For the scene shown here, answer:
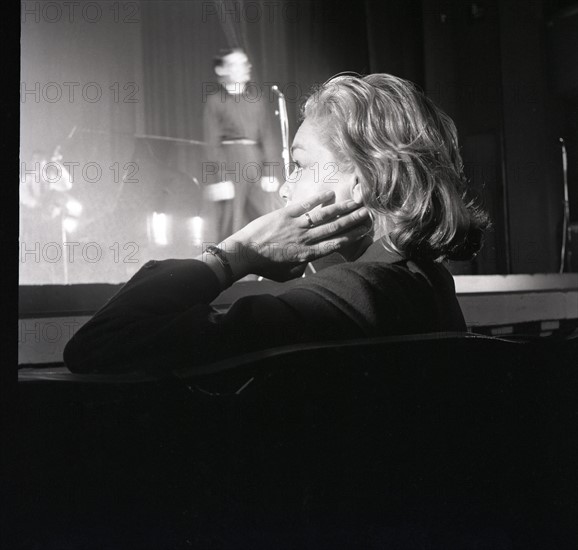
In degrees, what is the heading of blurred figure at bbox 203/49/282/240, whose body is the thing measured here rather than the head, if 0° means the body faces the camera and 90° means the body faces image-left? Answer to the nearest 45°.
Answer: approximately 0°

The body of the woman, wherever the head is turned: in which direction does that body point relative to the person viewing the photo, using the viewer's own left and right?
facing away from the viewer and to the left of the viewer

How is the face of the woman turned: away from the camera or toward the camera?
away from the camera
